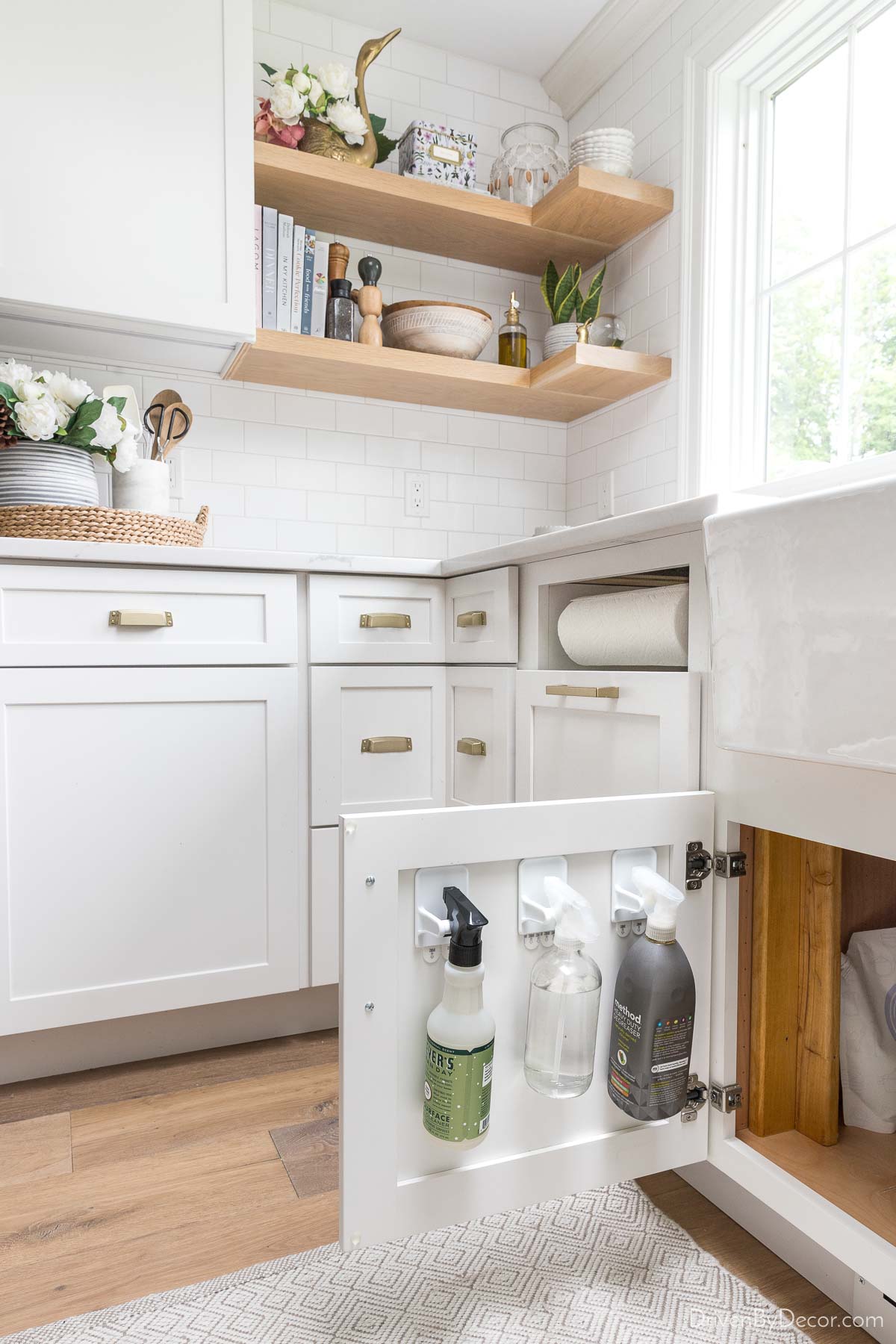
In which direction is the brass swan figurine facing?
to the viewer's right

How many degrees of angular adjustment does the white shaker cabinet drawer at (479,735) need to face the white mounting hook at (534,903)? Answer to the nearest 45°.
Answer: approximately 45° to its left

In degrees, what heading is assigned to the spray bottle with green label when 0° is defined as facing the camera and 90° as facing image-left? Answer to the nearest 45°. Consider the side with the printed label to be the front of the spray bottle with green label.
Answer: approximately 45°

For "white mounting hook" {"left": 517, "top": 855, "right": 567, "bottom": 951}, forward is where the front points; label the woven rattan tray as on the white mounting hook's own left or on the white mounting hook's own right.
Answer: on the white mounting hook's own right

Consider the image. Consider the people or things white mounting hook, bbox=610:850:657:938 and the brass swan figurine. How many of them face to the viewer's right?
1

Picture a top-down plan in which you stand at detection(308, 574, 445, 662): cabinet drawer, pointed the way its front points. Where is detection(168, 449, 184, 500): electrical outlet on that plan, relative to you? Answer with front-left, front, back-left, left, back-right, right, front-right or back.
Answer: back-right

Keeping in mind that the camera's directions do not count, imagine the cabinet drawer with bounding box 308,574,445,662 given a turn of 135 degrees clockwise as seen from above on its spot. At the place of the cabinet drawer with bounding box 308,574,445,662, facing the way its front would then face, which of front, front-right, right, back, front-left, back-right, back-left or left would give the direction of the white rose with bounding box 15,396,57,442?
front-left

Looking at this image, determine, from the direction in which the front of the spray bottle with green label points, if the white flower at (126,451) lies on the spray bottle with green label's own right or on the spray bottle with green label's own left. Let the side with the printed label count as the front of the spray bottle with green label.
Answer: on the spray bottle with green label's own right

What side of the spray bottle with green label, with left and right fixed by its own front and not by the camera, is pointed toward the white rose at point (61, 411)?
right

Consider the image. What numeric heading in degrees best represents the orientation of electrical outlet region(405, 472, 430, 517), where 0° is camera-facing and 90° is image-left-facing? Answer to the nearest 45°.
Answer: approximately 0°

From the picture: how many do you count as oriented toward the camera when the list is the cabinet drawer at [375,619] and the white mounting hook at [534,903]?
2

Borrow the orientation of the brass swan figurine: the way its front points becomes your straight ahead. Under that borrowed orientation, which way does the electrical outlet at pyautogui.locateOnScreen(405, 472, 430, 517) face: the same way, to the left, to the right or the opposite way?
to the right
